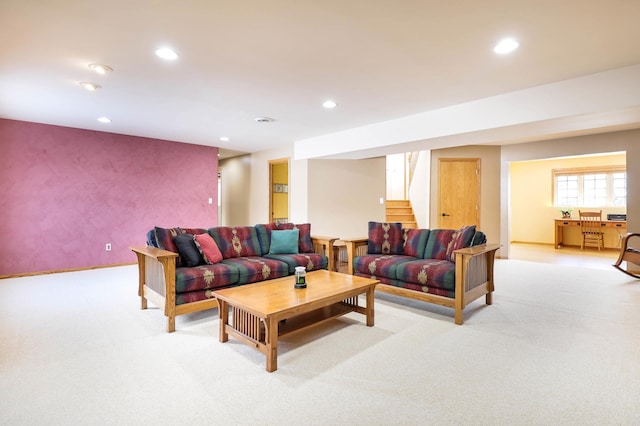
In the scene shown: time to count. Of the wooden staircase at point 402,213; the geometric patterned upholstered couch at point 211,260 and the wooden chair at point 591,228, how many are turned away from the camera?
1

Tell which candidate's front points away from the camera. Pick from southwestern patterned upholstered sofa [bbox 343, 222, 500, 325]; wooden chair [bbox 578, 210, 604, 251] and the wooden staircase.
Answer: the wooden chair

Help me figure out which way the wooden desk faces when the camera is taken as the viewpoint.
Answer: facing the viewer

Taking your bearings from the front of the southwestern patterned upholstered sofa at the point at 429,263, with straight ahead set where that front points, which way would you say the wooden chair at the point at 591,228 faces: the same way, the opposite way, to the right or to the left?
the opposite way

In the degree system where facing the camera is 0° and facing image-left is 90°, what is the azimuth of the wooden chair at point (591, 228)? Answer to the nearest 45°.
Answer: approximately 180°

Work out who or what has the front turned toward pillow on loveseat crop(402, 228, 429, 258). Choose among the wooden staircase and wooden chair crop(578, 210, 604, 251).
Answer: the wooden staircase

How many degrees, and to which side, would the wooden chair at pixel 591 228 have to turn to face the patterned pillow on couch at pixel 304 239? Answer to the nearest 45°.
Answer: approximately 135° to its left

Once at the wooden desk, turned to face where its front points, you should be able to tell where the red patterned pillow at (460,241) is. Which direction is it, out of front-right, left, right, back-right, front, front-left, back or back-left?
front

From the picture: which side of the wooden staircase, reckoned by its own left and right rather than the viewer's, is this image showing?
front

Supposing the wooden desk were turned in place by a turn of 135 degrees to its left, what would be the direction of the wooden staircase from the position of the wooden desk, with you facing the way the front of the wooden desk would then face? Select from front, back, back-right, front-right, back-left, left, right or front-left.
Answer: back

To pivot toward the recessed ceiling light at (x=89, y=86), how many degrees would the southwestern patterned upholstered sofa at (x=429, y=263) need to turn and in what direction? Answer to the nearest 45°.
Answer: approximately 45° to its right

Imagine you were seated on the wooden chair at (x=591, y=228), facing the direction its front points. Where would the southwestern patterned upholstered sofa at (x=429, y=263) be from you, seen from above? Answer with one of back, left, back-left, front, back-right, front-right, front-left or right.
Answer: back

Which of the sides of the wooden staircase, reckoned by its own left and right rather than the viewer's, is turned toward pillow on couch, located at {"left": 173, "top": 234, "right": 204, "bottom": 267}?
front

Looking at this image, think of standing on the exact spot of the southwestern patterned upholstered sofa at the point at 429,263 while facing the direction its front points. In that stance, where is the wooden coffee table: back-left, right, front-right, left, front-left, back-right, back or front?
front

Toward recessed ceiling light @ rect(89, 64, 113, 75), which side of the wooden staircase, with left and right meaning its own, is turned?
front

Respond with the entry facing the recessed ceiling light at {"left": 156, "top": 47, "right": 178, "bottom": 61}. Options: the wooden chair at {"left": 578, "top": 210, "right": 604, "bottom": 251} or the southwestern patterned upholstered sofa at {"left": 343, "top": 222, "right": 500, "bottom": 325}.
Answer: the southwestern patterned upholstered sofa

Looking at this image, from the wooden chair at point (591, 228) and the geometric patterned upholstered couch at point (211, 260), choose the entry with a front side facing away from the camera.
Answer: the wooden chair

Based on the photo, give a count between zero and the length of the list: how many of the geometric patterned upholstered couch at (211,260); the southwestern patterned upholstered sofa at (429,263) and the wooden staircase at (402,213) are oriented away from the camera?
0

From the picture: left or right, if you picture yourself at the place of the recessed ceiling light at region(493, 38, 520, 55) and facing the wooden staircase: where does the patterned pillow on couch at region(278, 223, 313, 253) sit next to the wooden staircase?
left

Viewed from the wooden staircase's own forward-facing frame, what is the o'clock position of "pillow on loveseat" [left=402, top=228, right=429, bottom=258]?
The pillow on loveseat is roughly at 12 o'clock from the wooden staircase.

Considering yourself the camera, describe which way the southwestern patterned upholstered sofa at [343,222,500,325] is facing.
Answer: facing the viewer and to the left of the viewer

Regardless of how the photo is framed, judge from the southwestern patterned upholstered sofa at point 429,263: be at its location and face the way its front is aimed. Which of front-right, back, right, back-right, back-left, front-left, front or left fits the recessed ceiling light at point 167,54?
front
